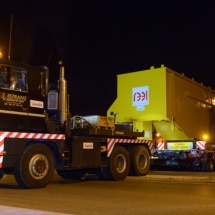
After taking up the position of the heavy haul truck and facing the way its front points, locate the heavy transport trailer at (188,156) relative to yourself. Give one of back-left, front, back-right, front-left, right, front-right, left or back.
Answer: back

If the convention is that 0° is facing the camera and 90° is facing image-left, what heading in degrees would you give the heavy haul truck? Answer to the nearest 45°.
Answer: approximately 45°

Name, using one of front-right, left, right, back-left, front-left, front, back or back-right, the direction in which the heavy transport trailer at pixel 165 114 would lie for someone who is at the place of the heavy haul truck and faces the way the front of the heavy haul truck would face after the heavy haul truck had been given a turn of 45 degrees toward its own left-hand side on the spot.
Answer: back-left
